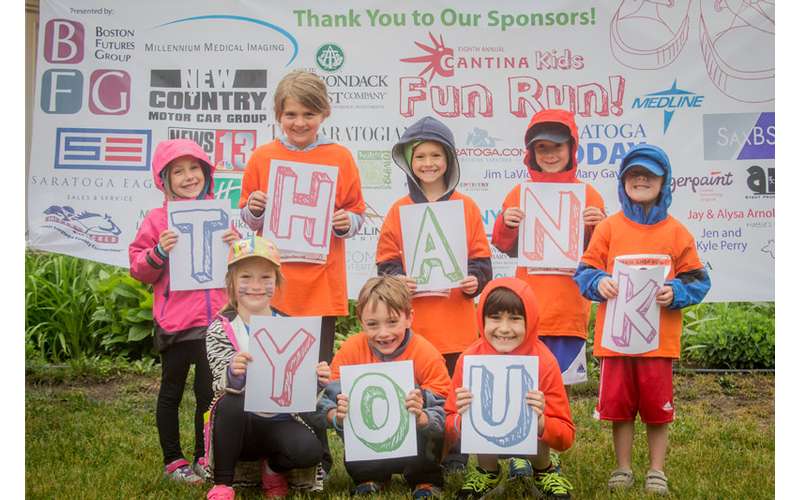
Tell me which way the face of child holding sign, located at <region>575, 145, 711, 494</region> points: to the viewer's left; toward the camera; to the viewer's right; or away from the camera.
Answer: toward the camera

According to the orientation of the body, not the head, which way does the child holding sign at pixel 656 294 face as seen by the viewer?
toward the camera

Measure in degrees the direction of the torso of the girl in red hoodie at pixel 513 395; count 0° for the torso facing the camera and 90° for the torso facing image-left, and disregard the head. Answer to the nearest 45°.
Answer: approximately 0°

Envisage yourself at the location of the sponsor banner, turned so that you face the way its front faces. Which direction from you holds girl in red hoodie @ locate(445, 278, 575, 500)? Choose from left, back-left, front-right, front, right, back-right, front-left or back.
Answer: front

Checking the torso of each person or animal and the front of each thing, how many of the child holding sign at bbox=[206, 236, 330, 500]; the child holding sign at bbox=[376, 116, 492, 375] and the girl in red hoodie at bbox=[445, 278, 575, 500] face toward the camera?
3

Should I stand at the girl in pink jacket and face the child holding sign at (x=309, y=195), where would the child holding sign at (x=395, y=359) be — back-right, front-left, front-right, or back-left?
front-right

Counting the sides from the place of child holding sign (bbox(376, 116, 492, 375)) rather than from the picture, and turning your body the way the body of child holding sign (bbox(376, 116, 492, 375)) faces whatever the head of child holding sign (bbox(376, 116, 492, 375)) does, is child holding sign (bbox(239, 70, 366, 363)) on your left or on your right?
on your right

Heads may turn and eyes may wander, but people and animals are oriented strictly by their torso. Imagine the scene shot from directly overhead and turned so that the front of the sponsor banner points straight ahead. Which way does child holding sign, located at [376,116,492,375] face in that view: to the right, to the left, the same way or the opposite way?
the same way

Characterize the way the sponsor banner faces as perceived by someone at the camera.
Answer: facing the viewer

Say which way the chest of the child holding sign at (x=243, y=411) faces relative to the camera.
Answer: toward the camera

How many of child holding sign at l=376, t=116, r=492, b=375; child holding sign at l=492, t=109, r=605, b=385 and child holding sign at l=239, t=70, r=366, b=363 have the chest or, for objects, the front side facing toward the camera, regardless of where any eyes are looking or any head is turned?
3

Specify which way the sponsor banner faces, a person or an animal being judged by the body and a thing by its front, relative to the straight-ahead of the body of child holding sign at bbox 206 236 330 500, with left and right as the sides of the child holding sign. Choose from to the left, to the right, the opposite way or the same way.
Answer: the same way

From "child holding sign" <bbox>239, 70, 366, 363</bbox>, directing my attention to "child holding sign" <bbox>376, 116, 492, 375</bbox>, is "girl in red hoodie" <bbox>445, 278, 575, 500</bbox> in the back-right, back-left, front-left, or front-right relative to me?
front-right

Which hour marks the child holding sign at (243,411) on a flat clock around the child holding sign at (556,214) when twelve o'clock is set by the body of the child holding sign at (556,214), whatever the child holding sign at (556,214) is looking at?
the child holding sign at (243,411) is roughly at 2 o'clock from the child holding sign at (556,214).

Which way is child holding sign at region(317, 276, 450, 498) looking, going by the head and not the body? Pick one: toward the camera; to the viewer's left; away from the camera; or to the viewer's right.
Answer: toward the camera

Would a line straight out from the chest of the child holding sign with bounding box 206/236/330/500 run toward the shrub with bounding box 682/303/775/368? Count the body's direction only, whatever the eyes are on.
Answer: no

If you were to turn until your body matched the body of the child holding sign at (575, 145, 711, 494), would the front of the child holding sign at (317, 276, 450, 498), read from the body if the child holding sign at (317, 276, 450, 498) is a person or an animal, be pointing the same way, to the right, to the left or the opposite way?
the same way

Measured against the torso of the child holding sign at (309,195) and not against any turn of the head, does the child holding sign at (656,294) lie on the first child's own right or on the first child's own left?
on the first child's own left
